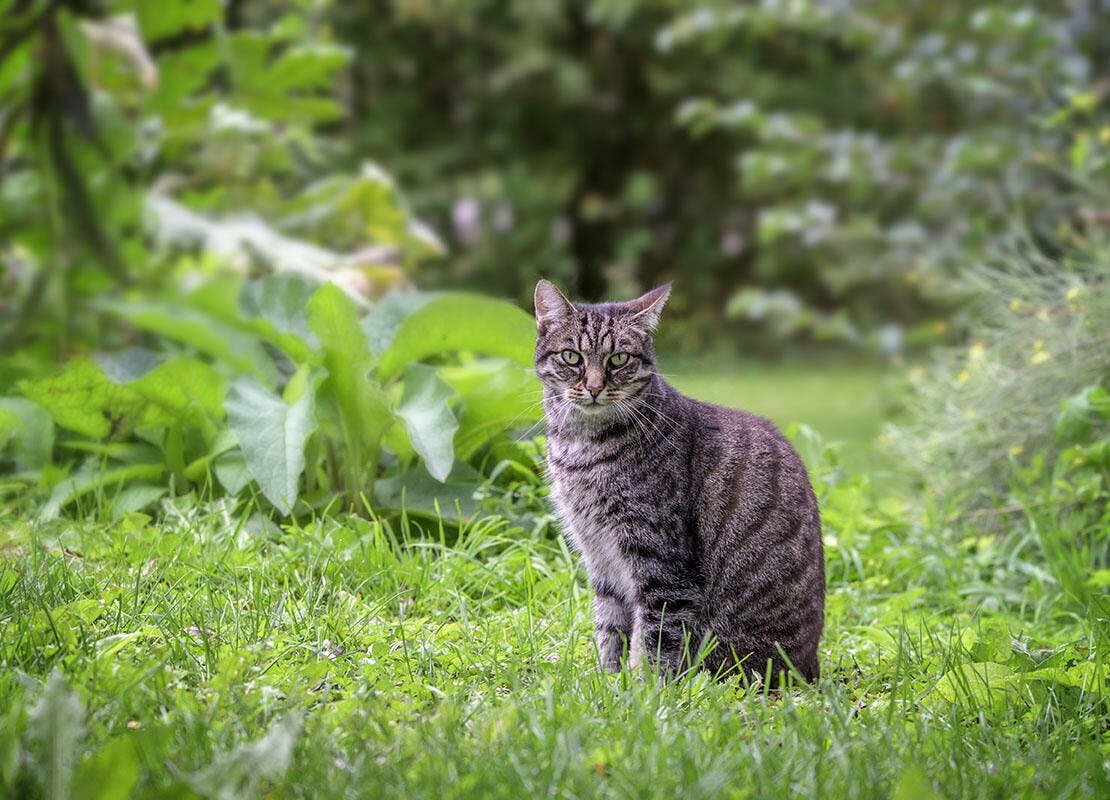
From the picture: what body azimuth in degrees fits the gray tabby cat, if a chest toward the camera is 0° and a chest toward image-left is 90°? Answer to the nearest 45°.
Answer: approximately 45°

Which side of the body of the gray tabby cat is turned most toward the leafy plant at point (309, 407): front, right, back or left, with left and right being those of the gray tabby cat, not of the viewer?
right

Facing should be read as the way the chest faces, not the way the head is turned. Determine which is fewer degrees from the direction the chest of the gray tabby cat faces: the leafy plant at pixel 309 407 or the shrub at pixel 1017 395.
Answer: the leafy plant

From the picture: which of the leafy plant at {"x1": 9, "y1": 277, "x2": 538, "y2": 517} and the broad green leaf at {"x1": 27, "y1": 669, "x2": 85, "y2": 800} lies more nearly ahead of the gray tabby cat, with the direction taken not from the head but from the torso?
the broad green leaf

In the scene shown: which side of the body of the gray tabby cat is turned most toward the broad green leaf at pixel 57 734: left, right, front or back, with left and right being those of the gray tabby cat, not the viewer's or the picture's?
front

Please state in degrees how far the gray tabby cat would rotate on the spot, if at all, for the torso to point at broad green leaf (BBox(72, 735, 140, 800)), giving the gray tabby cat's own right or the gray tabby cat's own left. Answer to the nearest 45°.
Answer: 0° — it already faces it

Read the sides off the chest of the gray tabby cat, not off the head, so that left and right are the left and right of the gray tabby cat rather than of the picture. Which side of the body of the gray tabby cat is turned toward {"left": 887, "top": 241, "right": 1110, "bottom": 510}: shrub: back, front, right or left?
back

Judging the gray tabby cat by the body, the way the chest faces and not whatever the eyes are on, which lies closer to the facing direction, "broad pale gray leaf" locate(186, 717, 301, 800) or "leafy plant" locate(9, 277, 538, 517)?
the broad pale gray leaf

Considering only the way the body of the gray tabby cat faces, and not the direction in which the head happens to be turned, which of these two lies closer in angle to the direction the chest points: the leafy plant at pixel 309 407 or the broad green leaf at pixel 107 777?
the broad green leaf

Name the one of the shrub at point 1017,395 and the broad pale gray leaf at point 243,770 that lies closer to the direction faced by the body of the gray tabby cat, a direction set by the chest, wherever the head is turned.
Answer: the broad pale gray leaf

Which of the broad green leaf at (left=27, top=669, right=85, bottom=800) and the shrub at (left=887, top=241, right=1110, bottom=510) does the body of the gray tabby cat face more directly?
the broad green leaf
